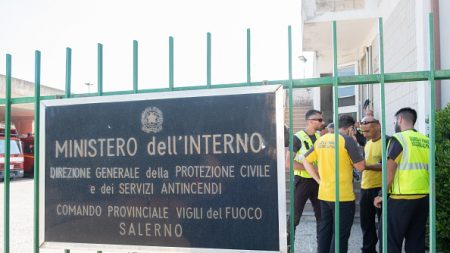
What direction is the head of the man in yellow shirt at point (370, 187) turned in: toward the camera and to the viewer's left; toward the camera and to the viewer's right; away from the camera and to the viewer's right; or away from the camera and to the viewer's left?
toward the camera and to the viewer's left

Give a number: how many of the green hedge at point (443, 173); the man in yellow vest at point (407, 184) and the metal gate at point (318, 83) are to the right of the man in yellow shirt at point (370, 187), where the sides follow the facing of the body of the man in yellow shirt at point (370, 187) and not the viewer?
0

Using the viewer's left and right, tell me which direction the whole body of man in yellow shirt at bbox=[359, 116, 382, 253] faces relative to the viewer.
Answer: facing the viewer and to the left of the viewer

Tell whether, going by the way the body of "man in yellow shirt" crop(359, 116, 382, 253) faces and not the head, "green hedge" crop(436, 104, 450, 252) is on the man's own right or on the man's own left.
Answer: on the man's own left

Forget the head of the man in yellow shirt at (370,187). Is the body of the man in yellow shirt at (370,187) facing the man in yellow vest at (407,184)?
no

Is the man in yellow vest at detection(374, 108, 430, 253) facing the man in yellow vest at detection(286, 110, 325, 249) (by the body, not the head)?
yes

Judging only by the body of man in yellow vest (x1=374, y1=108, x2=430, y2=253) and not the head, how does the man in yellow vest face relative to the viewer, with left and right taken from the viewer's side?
facing away from the viewer and to the left of the viewer

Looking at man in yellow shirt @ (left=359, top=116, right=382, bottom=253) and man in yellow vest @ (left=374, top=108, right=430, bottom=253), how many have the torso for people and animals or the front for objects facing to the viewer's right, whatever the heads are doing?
0

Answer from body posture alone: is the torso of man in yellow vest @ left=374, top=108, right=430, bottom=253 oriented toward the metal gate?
no

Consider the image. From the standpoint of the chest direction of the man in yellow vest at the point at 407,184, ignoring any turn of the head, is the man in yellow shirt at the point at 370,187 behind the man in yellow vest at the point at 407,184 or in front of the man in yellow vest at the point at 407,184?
in front

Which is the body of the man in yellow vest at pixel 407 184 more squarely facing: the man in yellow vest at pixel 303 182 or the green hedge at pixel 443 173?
the man in yellow vest

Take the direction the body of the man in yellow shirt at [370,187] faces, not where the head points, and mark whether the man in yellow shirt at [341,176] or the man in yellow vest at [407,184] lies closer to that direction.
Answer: the man in yellow shirt at [341,176]

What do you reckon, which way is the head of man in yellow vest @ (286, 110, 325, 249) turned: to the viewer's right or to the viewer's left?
to the viewer's right

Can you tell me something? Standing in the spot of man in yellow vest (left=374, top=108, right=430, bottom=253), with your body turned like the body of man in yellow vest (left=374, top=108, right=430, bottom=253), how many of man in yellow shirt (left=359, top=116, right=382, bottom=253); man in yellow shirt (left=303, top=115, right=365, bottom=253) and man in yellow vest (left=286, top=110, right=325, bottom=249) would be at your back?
0
